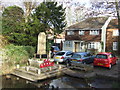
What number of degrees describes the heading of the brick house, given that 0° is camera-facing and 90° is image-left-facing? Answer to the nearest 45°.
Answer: approximately 0°

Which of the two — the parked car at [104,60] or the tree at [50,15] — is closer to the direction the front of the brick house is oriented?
the parked car
